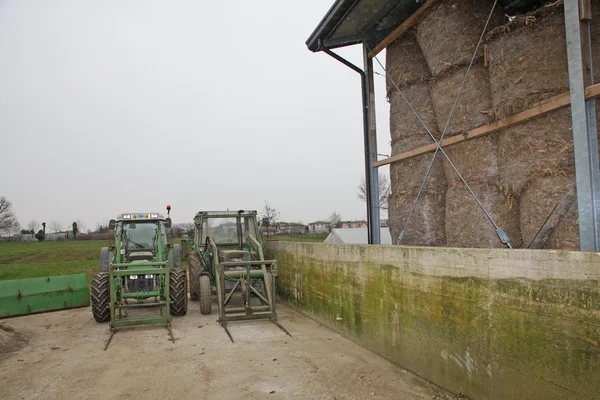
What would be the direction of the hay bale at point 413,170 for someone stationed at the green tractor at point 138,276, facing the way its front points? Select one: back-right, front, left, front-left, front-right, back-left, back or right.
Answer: front-left

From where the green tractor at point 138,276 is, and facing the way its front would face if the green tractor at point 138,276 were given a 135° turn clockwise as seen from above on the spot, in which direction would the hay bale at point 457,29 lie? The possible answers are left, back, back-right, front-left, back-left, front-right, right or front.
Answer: back

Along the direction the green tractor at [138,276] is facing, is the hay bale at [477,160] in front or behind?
in front

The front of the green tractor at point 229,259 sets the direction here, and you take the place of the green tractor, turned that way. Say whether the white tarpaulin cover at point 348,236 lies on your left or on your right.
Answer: on your left

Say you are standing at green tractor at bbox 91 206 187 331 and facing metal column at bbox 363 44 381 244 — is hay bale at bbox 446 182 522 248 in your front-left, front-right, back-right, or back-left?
front-right

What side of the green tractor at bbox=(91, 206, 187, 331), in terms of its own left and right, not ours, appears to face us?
front

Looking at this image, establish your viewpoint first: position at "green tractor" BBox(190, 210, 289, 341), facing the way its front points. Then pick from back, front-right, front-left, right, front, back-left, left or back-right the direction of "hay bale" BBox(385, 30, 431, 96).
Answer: front

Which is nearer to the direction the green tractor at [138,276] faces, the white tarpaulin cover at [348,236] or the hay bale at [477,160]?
the hay bale

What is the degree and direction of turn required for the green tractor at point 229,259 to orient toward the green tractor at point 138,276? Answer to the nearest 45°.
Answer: approximately 90° to its right

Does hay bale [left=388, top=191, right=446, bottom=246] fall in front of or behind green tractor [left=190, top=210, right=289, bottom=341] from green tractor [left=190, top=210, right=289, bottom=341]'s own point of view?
in front

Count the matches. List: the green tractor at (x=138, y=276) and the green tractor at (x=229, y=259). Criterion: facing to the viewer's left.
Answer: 0

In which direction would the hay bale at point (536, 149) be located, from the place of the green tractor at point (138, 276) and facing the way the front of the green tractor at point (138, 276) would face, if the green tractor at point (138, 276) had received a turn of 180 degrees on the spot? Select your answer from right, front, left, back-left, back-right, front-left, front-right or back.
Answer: back-right
